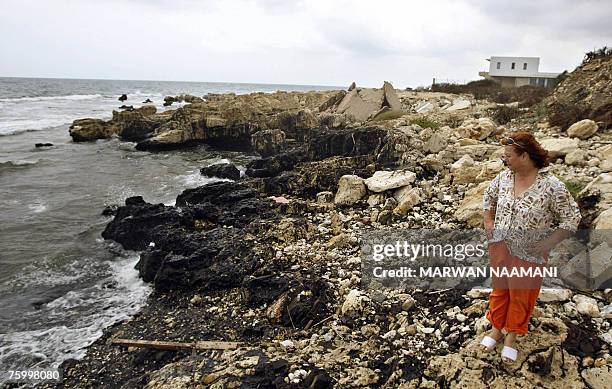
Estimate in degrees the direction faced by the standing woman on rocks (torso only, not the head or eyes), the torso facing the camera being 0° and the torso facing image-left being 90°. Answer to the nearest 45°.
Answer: approximately 45°

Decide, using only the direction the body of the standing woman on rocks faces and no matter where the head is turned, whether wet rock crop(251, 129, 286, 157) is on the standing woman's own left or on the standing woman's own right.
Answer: on the standing woman's own right

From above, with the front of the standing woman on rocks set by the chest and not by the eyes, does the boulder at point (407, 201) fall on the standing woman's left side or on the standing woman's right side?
on the standing woman's right side

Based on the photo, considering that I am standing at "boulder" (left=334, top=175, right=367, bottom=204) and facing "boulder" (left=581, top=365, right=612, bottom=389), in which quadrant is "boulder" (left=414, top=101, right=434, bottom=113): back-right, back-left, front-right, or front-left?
back-left

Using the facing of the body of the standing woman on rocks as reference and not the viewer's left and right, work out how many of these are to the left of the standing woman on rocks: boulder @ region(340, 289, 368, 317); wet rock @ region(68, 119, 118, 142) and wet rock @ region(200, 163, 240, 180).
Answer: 0

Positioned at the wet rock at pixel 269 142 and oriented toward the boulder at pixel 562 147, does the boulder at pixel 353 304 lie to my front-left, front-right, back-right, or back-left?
front-right

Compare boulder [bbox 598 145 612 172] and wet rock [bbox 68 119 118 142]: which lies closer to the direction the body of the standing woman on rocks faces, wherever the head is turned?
the wet rock

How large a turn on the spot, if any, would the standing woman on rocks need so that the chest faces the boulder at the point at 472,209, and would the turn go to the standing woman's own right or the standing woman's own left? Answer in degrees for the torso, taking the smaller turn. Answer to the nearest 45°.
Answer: approximately 135° to the standing woman's own right

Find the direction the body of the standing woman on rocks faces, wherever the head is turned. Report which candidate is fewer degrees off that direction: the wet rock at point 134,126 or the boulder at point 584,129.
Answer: the wet rock

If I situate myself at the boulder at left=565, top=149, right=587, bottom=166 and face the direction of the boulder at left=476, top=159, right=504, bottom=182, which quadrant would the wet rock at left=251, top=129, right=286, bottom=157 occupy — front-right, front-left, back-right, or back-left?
front-right

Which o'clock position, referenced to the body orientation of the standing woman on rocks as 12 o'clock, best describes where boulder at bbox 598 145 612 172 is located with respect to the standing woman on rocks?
The boulder is roughly at 5 o'clock from the standing woman on rocks.

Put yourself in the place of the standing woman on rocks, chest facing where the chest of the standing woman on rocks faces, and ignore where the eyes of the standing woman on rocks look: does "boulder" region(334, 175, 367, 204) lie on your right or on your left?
on your right

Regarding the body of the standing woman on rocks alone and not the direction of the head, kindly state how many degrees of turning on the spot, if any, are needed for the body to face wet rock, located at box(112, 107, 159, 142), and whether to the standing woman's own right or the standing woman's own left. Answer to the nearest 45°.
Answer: approximately 90° to the standing woman's own right

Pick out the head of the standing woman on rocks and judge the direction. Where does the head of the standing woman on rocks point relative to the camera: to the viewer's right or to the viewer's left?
to the viewer's left

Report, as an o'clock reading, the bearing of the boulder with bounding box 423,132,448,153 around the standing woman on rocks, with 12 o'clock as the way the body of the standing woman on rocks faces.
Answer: The boulder is roughly at 4 o'clock from the standing woman on rocks.

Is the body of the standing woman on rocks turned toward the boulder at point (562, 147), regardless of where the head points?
no

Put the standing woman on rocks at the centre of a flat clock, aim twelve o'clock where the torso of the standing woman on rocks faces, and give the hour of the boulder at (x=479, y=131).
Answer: The boulder is roughly at 4 o'clock from the standing woman on rocks.

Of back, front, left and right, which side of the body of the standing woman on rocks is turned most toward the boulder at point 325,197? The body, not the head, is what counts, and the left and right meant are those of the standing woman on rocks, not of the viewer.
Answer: right

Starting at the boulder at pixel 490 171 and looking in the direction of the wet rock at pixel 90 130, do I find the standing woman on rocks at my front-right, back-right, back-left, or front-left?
back-left

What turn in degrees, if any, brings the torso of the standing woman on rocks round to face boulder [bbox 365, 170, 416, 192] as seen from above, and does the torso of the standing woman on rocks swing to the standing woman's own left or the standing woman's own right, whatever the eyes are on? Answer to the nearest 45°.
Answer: approximately 90° to the standing woman's own right
